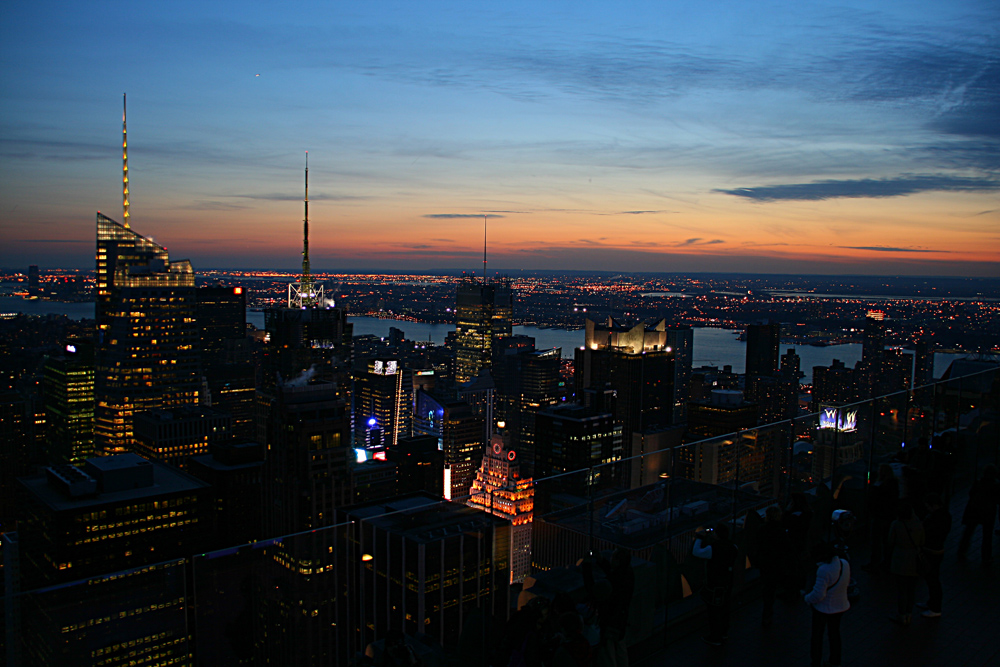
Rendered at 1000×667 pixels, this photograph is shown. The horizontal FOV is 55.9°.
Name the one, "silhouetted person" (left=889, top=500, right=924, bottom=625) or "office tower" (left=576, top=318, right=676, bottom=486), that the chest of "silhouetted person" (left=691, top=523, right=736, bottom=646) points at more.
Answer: the office tower

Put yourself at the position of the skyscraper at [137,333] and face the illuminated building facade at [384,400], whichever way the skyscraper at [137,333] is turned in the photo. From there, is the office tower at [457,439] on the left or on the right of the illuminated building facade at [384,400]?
right
